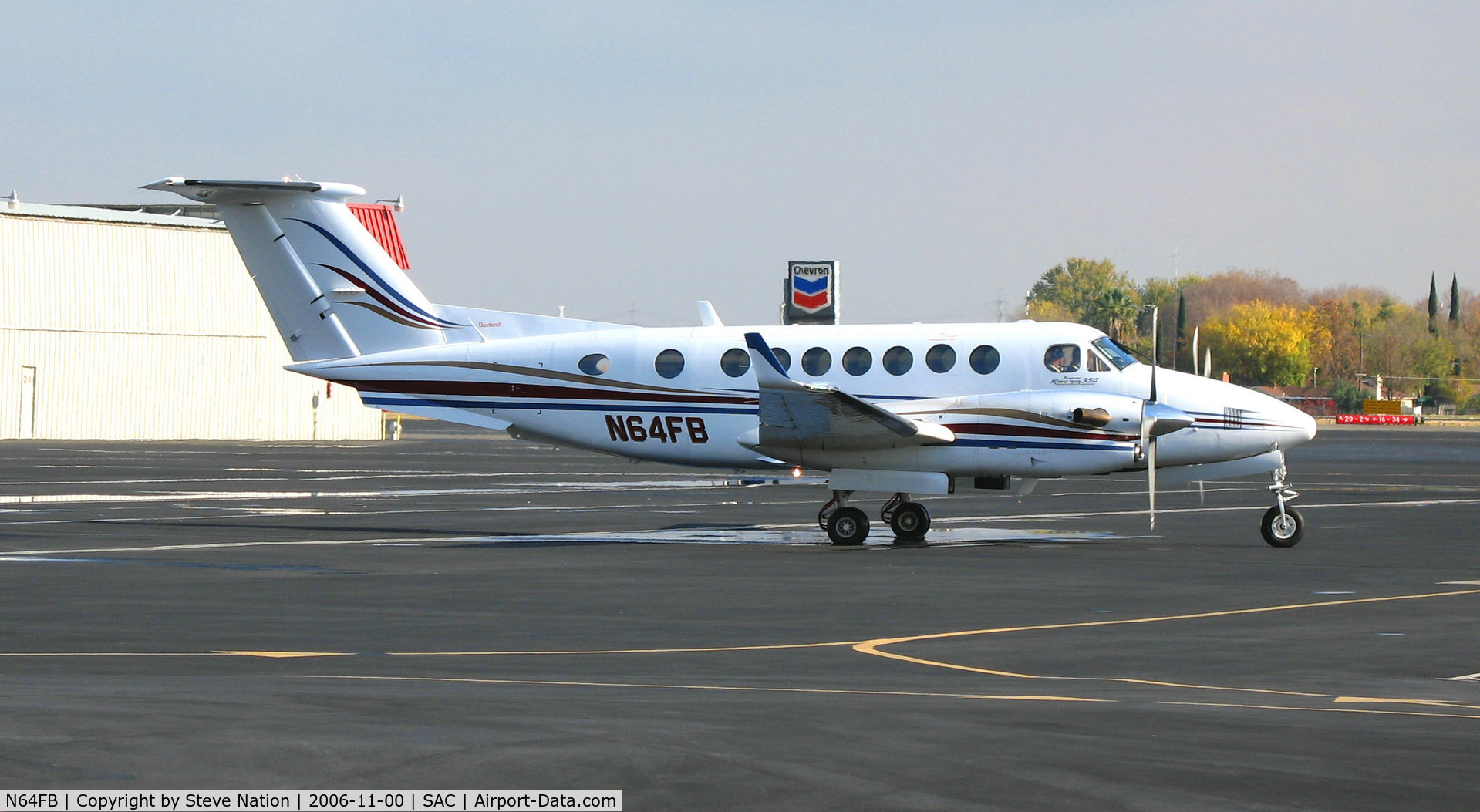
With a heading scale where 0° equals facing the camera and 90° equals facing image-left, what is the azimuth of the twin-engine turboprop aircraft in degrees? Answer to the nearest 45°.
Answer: approximately 270°
